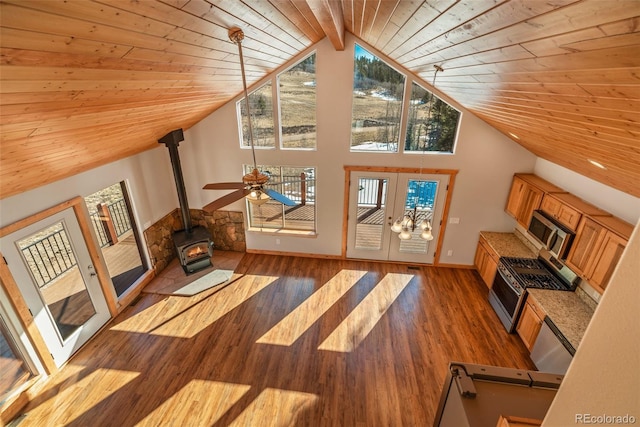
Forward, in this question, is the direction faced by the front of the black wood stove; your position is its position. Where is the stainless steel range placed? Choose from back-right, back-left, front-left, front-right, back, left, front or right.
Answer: front-left

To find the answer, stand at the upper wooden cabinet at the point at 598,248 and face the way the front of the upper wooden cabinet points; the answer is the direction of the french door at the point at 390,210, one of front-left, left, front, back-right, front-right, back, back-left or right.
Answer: front-right

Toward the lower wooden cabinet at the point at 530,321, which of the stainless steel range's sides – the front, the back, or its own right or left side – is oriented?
left

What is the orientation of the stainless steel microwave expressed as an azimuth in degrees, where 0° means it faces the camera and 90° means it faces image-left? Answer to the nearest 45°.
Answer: approximately 45°

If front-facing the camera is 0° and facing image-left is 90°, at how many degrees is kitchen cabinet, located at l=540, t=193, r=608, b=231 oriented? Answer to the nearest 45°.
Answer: approximately 45°

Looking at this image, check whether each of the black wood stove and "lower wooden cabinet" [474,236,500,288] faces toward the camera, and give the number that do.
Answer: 1

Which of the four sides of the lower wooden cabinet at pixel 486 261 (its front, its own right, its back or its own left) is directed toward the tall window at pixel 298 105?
front
